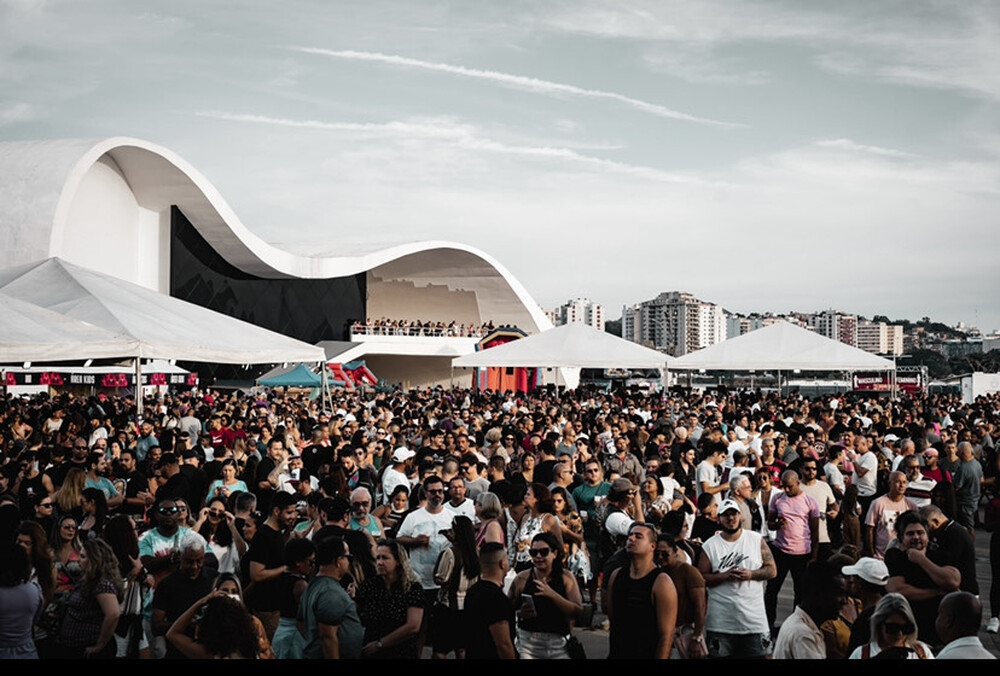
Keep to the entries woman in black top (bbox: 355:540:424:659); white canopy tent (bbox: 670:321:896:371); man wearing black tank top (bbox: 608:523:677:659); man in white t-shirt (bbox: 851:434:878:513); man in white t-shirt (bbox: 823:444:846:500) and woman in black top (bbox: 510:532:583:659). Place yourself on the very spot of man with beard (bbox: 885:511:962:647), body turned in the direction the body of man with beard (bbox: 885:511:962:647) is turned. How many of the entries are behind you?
3

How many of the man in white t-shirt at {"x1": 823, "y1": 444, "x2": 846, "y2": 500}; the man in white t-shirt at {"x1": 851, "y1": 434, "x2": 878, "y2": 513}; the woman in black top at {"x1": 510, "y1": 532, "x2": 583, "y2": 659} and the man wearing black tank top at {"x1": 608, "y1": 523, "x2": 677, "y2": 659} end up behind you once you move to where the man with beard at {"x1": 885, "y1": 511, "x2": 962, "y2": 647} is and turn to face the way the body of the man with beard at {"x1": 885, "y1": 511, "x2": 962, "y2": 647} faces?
2

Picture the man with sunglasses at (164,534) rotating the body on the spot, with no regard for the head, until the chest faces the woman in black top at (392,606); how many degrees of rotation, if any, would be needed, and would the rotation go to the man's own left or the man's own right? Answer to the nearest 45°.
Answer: approximately 45° to the man's own left

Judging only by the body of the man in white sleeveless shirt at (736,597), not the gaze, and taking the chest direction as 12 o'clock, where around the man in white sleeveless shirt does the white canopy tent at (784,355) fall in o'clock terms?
The white canopy tent is roughly at 6 o'clock from the man in white sleeveless shirt.

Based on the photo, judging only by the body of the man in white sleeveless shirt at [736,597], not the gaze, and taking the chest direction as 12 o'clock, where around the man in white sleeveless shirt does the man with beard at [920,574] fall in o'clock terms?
The man with beard is roughly at 9 o'clock from the man in white sleeveless shirt.

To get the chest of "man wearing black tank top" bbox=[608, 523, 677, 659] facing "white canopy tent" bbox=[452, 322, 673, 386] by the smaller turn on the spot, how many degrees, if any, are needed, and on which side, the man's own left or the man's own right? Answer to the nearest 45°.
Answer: approximately 135° to the man's own right

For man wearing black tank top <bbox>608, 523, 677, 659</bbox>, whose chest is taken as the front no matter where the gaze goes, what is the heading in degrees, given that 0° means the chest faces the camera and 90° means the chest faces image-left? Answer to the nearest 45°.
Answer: approximately 45°

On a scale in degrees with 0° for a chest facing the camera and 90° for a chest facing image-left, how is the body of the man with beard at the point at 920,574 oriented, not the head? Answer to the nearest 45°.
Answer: approximately 0°

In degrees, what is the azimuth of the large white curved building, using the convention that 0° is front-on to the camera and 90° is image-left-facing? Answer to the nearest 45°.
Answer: approximately 315°

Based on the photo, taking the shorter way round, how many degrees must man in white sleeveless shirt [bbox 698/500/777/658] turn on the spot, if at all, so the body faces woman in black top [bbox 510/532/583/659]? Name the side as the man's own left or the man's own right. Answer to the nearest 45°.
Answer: approximately 45° to the man's own right

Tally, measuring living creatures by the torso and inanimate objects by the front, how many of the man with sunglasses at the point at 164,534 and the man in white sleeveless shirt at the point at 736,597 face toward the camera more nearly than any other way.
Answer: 2
